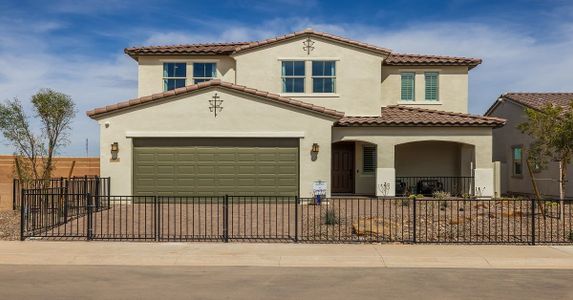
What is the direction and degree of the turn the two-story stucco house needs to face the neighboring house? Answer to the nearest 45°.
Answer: approximately 135° to its left

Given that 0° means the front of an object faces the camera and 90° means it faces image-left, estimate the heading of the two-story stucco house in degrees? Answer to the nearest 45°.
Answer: approximately 0°

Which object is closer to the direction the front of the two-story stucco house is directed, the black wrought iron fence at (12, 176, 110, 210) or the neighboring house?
the black wrought iron fence

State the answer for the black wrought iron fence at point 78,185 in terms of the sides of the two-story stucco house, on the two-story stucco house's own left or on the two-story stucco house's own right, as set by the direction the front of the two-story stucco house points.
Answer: on the two-story stucco house's own right
